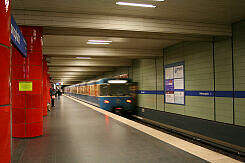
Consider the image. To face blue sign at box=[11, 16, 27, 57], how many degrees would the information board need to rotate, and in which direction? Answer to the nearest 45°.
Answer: approximately 45° to its left

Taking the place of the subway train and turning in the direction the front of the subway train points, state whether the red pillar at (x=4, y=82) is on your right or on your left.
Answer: on your right

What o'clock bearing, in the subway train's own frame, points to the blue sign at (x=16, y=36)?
The blue sign is roughly at 2 o'clock from the subway train.

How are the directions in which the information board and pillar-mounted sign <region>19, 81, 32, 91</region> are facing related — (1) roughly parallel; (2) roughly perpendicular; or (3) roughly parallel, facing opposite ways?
roughly perpendicular

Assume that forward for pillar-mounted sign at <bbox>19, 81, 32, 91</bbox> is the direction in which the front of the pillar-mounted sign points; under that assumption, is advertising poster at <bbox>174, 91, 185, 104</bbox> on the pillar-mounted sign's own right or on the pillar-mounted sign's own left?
on the pillar-mounted sign's own left

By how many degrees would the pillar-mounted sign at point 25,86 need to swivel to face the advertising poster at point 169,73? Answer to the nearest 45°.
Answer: approximately 135° to its left

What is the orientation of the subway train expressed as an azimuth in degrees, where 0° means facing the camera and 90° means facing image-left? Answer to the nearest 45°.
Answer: approximately 315°

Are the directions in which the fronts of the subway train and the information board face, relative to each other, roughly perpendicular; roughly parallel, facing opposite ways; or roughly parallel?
roughly perpendicular
